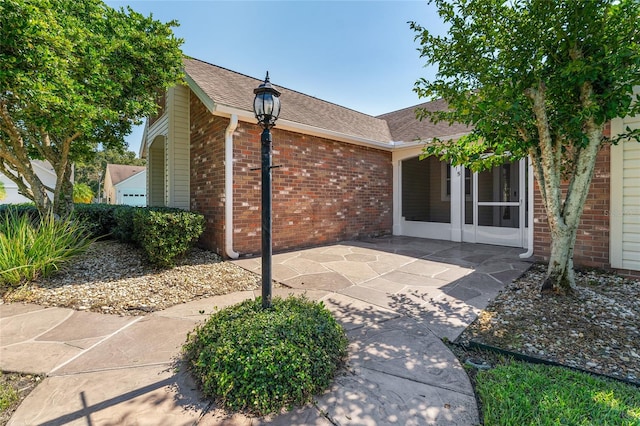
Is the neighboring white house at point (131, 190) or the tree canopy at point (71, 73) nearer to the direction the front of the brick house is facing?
the tree canopy

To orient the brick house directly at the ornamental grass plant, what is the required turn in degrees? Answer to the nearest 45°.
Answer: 0° — it already faces it

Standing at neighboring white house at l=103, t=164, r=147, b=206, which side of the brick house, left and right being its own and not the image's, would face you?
right

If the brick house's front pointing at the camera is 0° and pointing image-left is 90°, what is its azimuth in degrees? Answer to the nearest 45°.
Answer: approximately 45°

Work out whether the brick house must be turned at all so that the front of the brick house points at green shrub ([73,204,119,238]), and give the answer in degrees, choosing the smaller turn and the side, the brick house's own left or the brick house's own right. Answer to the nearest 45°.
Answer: approximately 45° to the brick house's own right
